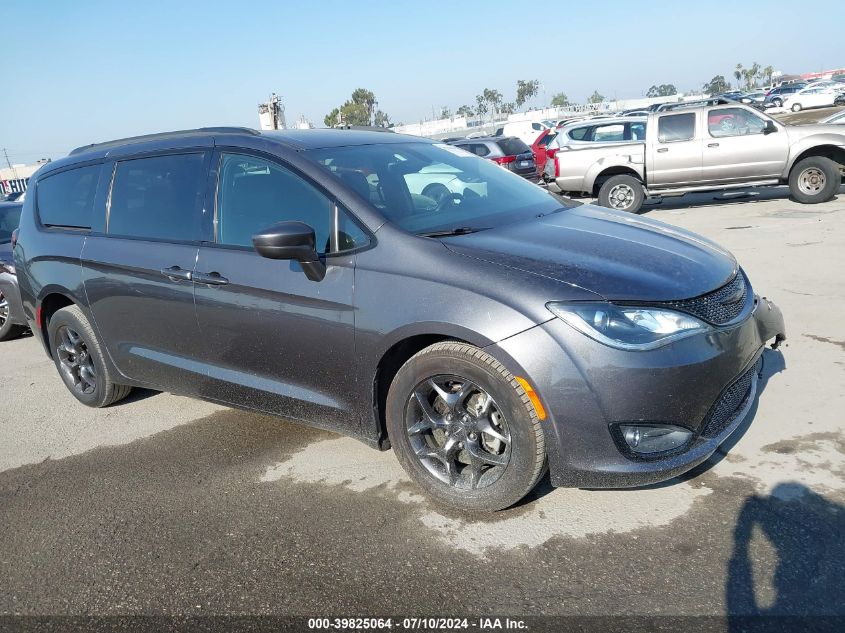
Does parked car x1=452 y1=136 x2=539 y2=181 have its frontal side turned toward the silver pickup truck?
no

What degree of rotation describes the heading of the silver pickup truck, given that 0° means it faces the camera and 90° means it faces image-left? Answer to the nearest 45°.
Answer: approximately 270°

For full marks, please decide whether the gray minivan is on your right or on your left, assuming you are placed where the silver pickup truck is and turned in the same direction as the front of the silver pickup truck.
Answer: on your right

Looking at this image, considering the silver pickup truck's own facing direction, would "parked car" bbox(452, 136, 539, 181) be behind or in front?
behind

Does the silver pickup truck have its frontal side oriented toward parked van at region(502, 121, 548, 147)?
no

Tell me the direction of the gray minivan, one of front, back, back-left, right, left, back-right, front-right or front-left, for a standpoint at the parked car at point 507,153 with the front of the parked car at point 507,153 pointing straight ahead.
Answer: back-left

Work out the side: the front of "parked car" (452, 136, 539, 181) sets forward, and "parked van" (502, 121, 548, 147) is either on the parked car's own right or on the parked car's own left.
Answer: on the parked car's own right

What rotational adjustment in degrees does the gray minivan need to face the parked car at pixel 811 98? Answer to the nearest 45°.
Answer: approximately 90° to its left

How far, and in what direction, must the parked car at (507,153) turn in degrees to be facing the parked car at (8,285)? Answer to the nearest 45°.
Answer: approximately 90° to its left

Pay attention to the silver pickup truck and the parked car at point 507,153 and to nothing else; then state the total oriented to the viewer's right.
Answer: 1

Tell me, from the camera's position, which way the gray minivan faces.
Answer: facing the viewer and to the right of the viewer

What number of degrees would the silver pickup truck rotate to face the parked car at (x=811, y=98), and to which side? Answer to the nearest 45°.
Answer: approximately 90° to its left

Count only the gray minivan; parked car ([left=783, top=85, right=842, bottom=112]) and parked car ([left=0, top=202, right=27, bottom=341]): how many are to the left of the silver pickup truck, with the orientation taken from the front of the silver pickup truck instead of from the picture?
1

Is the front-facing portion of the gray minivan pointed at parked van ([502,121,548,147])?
no

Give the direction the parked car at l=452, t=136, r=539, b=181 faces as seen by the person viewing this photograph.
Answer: facing away from the viewer and to the left of the viewer

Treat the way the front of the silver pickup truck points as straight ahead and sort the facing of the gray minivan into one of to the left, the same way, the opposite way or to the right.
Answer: the same way

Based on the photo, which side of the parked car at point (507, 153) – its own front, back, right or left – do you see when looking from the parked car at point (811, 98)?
right
